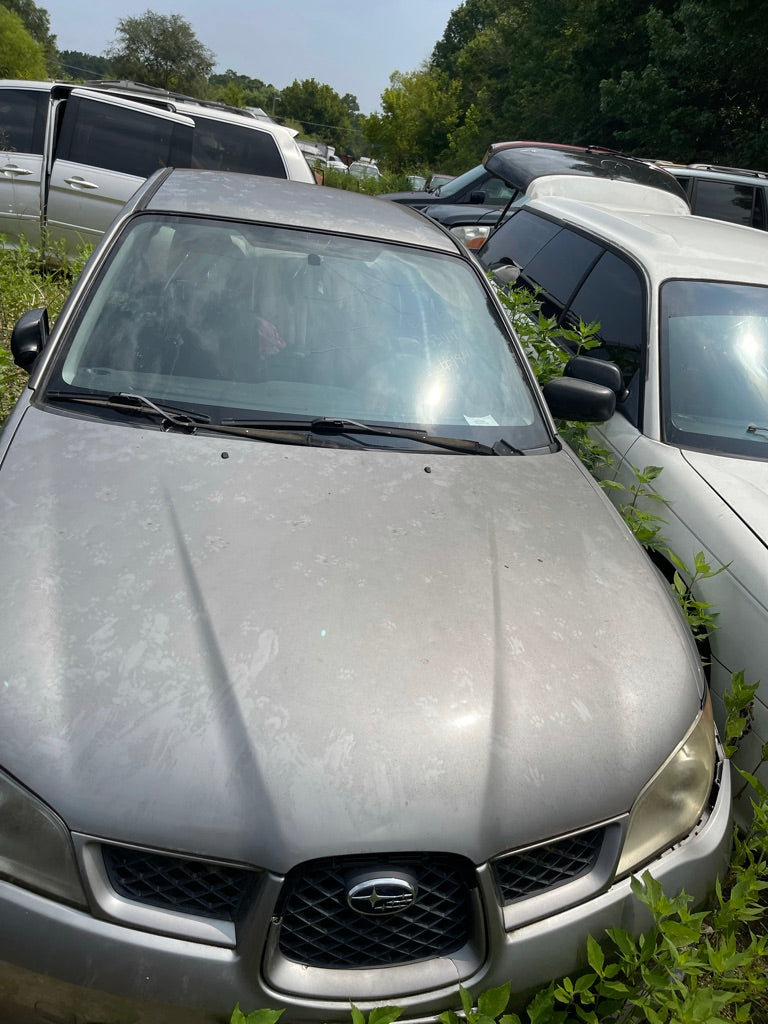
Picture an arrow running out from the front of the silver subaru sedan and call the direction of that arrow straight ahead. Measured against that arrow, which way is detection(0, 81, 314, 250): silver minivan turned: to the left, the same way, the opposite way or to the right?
to the right

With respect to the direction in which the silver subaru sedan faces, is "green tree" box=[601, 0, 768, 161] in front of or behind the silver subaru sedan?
behind

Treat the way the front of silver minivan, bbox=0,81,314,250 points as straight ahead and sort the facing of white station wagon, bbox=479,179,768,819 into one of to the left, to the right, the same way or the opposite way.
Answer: to the left

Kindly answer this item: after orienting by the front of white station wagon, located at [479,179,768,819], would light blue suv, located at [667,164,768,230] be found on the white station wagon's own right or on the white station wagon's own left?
on the white station wagon's own left

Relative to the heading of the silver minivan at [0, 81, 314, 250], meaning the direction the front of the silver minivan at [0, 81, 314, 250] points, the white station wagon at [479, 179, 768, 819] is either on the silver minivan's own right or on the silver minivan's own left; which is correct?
on the silver minivan's own left

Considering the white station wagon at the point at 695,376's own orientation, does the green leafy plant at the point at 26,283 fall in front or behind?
behind

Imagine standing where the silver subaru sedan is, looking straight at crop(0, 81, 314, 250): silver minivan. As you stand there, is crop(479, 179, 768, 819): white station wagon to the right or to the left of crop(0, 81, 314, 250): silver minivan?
right

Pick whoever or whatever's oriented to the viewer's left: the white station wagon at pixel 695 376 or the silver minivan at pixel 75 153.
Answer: the silver minivan at pixel 75 153

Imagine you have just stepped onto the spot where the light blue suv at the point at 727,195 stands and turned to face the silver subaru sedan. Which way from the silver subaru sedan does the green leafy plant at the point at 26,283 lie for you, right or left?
right

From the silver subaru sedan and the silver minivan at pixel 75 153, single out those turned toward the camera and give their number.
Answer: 1

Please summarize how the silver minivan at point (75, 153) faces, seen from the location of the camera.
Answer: facing to the left of the viewer

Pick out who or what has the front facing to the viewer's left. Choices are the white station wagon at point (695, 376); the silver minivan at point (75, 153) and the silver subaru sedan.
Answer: the silver minivan at point (75, 153)

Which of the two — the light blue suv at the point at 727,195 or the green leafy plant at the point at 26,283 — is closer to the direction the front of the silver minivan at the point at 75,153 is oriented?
the green leafy plant

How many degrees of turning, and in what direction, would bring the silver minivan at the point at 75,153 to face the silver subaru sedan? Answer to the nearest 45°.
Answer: approximately 90° to its left

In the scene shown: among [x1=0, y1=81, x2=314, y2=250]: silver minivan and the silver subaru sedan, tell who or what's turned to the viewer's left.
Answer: the silver minivan
